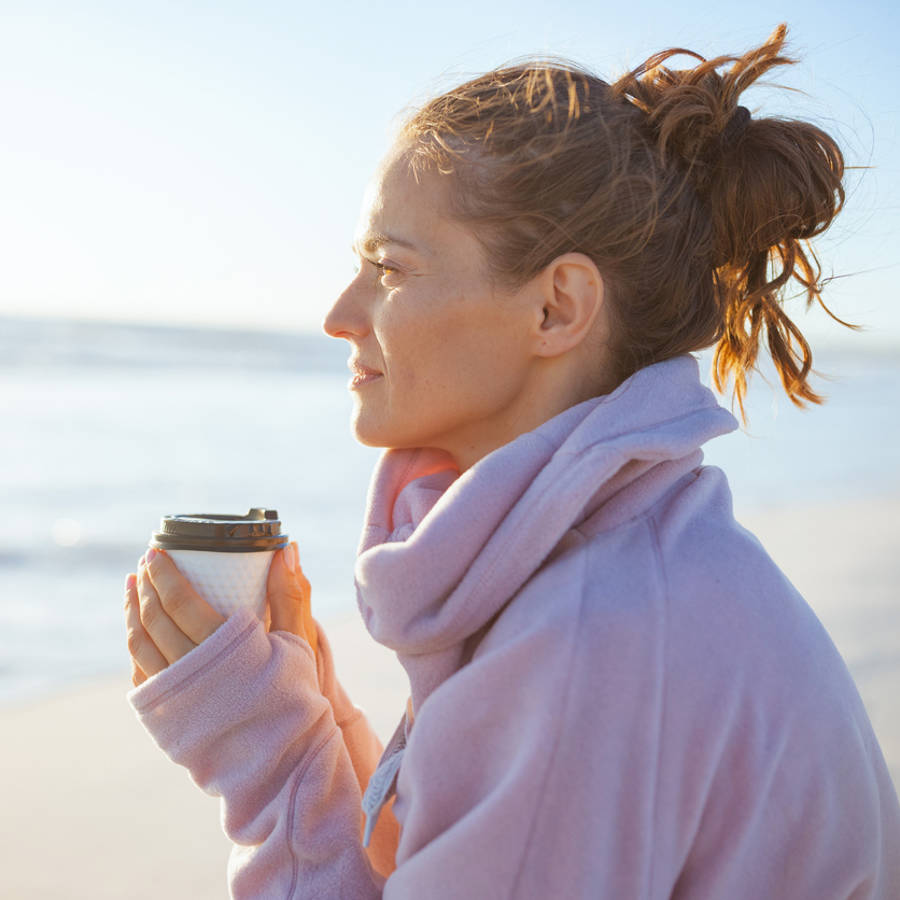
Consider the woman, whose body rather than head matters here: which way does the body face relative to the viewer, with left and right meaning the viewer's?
facing to the left of the viewer

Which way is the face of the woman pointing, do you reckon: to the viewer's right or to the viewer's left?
to the viewer's left
